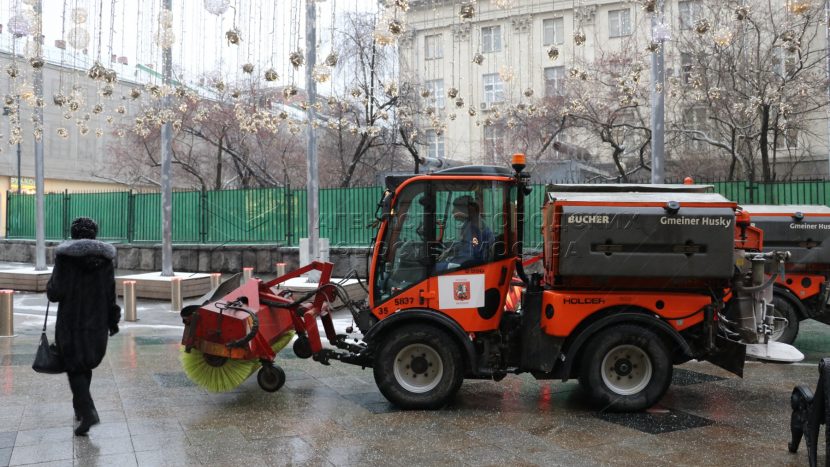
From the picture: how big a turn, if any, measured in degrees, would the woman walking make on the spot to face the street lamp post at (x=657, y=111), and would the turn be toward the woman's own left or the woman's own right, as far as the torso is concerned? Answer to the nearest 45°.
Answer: approximately 90° to the woman's own right

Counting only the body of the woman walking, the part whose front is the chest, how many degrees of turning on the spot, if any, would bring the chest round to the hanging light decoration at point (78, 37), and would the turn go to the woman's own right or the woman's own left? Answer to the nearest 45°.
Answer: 0° — they already face it

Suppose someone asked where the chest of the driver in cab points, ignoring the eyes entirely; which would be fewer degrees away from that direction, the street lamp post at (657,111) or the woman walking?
the woman walking

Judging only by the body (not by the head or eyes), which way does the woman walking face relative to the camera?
away from the camera

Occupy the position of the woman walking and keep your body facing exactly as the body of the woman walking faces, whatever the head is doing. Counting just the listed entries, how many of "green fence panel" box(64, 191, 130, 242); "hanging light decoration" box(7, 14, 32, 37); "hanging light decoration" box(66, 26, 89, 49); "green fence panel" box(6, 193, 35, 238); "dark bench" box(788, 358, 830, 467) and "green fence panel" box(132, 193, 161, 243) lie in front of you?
5

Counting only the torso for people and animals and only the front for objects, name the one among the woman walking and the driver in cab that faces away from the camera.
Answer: the woman walking

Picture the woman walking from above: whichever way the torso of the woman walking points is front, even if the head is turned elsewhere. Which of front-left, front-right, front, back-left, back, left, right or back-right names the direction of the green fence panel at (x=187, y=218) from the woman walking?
front

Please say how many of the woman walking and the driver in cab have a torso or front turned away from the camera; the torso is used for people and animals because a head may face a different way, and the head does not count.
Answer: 1

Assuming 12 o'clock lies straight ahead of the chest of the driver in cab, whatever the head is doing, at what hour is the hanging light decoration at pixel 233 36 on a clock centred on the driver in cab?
The hanging light decoration is roughly at 1 o'clock from the driver in cab.

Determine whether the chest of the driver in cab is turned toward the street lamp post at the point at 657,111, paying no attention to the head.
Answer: no

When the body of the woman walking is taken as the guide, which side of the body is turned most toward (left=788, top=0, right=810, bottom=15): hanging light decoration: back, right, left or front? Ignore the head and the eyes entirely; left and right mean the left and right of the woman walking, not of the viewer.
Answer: right

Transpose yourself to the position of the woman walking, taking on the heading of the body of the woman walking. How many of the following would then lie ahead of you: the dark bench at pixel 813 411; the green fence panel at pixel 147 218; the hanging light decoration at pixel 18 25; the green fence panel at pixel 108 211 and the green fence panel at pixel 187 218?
4

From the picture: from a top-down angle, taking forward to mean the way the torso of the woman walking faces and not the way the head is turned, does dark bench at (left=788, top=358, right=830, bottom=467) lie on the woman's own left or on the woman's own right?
on the woman's own right

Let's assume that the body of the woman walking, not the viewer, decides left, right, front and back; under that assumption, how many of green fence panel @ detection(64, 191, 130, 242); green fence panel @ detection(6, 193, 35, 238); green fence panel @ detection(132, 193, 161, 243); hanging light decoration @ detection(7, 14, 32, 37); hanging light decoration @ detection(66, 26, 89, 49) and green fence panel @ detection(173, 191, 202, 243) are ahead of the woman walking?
6

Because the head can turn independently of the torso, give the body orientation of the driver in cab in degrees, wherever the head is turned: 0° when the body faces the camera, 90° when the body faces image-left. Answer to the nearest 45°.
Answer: approximately 90°

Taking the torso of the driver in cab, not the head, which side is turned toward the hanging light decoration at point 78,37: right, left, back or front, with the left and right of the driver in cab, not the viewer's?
front

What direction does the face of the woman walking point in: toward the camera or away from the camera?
away from the camera

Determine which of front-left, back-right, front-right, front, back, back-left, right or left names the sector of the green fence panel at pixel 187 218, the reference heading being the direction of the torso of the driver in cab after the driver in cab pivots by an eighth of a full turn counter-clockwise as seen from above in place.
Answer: right
